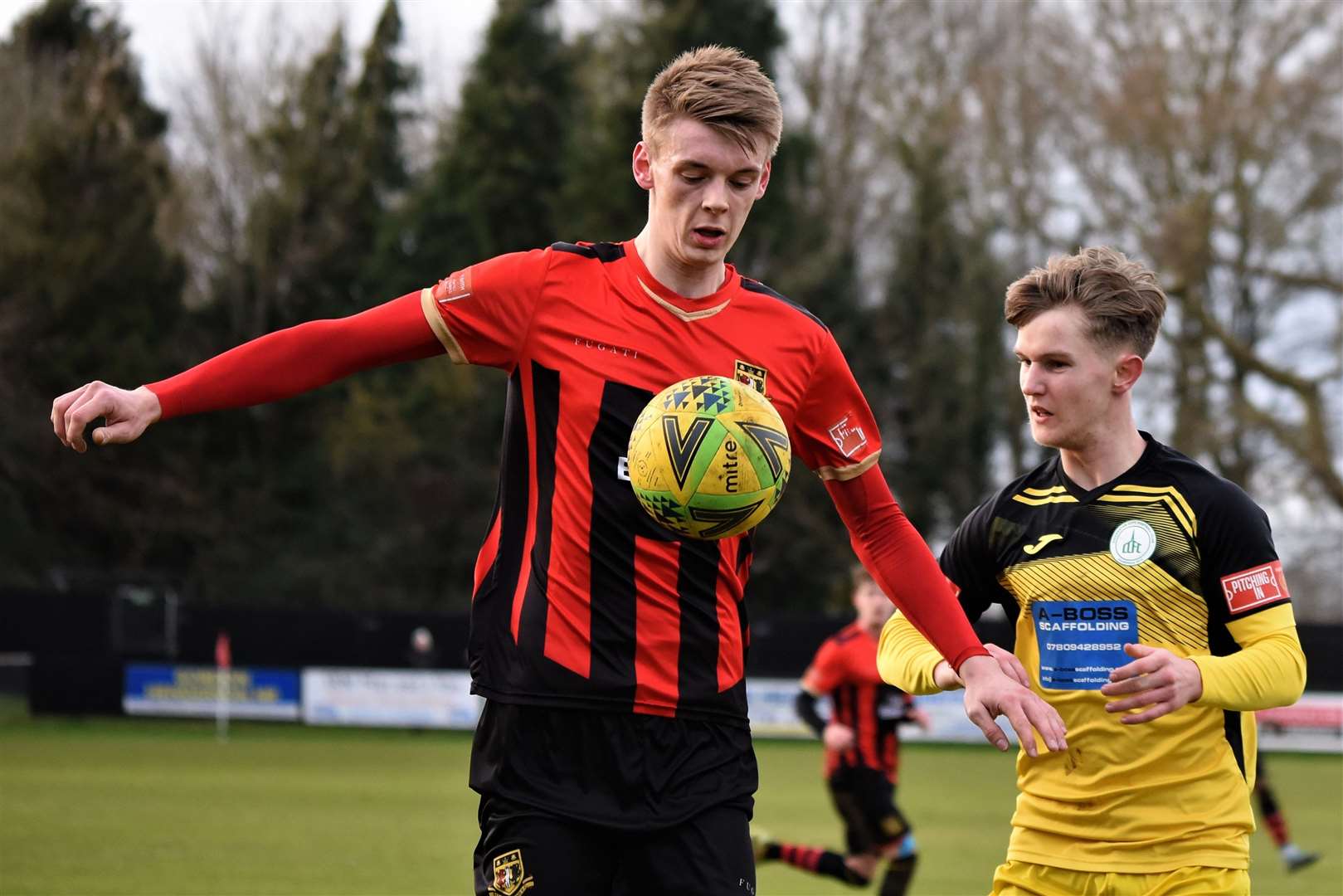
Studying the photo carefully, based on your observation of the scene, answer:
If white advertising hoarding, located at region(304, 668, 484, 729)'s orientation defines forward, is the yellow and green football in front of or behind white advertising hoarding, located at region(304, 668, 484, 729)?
in front

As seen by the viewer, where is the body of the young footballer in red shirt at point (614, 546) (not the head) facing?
toward the camera

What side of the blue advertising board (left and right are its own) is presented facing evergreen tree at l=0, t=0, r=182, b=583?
back

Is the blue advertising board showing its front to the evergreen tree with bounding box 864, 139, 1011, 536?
no

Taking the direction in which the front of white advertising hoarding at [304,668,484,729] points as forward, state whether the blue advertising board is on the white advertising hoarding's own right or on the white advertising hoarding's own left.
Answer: on the white advertising hoarding's own right

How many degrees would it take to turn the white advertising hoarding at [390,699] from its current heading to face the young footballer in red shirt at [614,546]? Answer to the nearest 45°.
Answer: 0° — it already faces them

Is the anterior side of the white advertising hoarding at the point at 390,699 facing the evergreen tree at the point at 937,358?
no

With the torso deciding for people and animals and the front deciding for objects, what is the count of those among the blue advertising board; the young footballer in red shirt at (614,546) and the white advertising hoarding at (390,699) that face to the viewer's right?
0

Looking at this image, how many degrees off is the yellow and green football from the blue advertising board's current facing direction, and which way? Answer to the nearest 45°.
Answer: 0° — it already faces it

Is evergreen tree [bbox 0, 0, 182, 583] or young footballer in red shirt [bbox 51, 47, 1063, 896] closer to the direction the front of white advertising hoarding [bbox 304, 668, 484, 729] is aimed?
the young footballer in red shirt

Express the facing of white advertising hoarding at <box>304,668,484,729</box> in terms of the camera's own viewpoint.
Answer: facing the viewer

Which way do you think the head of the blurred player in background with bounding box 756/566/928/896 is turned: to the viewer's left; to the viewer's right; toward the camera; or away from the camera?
toward the camera
